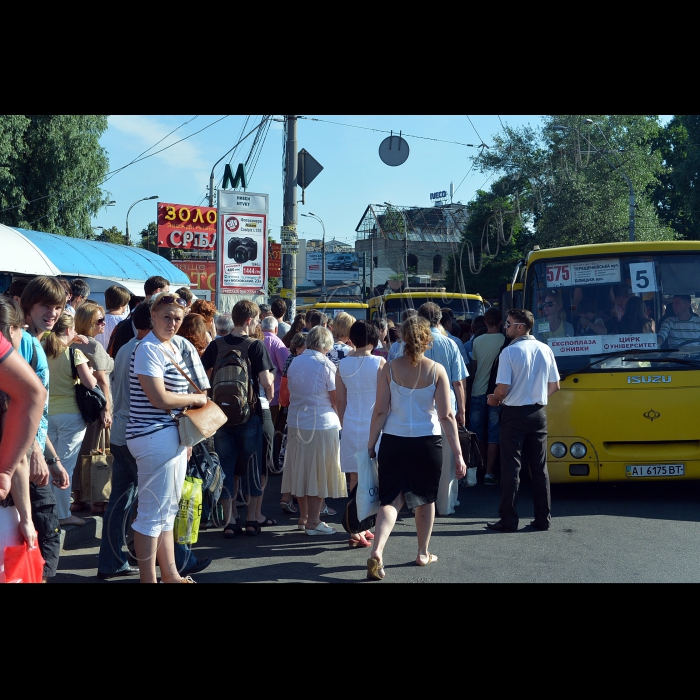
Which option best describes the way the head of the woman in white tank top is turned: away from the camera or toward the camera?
away from the camera

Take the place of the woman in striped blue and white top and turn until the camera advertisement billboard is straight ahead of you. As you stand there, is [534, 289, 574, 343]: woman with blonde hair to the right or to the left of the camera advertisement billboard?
right

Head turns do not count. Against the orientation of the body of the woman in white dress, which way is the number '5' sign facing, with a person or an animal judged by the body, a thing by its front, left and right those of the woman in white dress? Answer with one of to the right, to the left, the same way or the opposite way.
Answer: the opposite way

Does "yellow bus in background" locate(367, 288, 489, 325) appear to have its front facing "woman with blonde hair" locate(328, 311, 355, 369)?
yes

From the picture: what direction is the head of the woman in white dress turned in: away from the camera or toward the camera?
away from the camera

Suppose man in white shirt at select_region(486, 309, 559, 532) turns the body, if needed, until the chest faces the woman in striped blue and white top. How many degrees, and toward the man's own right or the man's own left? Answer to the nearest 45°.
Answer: approximately 90° to the man's own left

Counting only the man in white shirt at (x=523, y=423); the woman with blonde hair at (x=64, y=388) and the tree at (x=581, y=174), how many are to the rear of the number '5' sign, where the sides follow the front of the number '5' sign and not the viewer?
1

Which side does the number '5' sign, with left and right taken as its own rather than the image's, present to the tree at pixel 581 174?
back

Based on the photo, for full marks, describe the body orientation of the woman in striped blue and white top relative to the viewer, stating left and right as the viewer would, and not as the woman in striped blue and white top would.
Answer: facing to the right of the viewer
